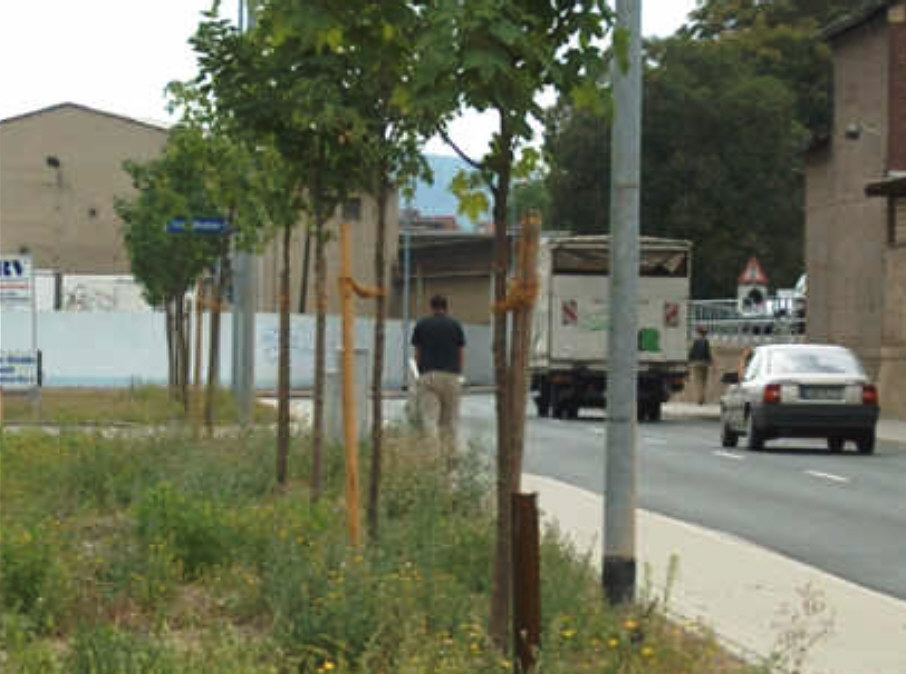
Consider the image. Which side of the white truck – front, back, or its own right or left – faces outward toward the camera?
back

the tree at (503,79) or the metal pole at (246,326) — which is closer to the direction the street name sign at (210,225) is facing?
the tree

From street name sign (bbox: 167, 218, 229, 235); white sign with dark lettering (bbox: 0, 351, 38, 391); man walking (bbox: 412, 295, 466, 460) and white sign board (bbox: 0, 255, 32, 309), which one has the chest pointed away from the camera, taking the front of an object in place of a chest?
the man walking

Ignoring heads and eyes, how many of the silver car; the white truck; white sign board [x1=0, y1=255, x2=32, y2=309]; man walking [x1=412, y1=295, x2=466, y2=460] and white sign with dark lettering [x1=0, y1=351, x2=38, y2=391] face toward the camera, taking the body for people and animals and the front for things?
2

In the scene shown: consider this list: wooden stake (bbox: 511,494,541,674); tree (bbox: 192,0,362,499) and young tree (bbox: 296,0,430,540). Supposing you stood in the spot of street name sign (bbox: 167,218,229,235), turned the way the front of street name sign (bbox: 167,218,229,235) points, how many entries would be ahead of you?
3

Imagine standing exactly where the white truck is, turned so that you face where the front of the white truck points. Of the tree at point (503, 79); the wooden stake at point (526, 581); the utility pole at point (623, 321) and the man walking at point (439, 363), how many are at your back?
4

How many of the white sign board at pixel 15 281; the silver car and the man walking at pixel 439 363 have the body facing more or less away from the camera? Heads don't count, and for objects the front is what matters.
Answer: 2

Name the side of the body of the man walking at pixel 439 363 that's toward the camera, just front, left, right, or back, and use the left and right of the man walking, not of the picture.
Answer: back

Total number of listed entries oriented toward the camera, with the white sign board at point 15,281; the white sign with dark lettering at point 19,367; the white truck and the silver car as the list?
2

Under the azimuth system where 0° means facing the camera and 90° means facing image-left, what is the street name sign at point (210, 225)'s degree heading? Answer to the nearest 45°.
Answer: approximately 0°

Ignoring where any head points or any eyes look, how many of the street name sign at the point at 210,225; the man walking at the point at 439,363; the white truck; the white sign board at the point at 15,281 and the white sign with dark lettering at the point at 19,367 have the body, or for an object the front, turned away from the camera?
2

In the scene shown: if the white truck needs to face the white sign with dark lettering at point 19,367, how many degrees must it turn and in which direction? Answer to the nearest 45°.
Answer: approximately 135° to its left

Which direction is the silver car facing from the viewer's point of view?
away from the camera

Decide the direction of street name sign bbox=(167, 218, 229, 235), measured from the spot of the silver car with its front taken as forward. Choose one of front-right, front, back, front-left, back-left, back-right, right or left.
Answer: back-left

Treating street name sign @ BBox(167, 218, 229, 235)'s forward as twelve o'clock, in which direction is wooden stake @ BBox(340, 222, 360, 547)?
The wooden stake is roughly at 12 o'clock from the street name sign.
